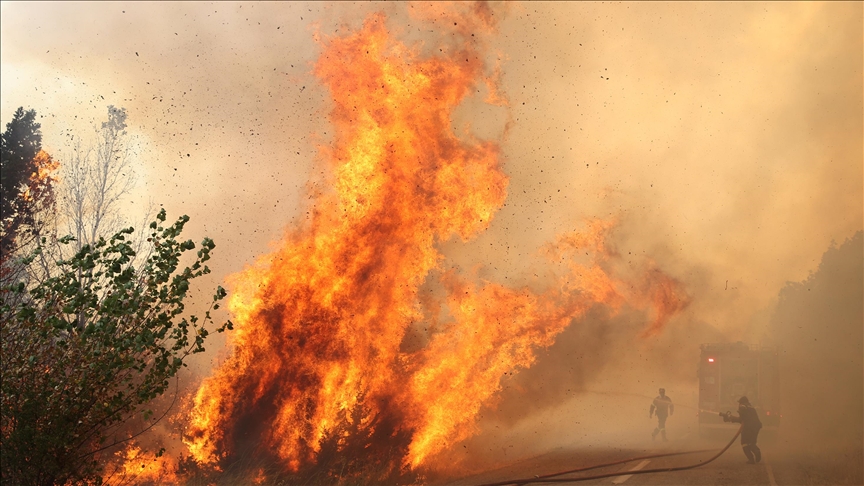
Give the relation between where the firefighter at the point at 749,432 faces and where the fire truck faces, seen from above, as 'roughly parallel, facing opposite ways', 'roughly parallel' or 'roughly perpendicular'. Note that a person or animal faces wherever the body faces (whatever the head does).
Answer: roughly perpendicular

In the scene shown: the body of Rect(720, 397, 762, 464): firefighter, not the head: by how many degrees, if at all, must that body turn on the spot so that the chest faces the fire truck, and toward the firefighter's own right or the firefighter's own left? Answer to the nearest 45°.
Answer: approximately 90° to the firefighter's own right

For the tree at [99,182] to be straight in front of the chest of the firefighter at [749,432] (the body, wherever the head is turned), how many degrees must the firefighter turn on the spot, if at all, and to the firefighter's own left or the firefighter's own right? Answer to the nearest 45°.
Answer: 0° — they already face it

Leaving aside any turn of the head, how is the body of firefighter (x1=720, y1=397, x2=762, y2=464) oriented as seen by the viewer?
to the viewer's left
